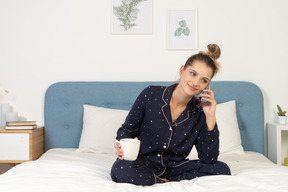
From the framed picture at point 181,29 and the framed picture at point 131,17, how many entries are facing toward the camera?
2

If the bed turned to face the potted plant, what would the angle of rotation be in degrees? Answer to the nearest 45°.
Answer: approximately 90° to its left

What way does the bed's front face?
toward the camera

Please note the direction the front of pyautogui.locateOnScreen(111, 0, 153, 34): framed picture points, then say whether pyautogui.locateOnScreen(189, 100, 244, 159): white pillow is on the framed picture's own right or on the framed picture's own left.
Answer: on the framed picture's own left

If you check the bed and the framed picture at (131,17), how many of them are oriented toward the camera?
2

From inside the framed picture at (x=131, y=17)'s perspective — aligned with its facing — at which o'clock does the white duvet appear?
The white duvet is roughly at 12 o'clock from the framed picture.

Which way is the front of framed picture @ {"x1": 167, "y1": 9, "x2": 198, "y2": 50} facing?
toward the camera

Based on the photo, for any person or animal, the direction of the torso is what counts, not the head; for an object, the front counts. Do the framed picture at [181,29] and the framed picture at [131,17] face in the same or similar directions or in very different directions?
same or similar directions

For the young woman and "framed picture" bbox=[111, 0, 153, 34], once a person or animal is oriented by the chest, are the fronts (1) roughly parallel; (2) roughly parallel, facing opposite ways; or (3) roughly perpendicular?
roughly parallel

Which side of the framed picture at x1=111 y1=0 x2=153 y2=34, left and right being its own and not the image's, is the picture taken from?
front
